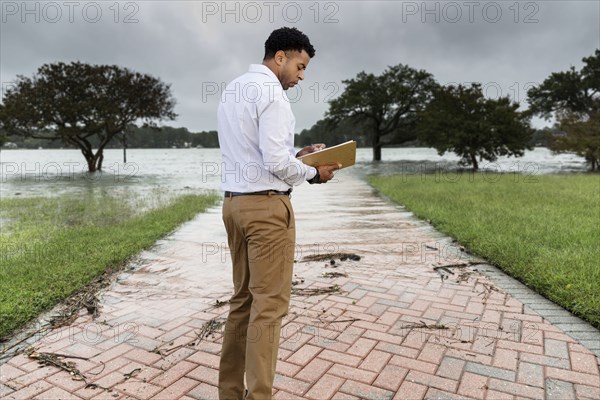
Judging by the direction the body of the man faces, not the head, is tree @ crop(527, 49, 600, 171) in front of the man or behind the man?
in front

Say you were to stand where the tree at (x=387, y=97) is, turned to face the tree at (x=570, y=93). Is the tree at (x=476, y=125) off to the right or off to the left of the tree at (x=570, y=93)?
right

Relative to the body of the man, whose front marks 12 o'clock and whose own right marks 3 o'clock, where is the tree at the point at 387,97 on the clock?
The tree is roughly at 11 o'clock from the man.

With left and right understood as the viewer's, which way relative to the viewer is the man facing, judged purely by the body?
facing away from the viewer and to the right of the viewer

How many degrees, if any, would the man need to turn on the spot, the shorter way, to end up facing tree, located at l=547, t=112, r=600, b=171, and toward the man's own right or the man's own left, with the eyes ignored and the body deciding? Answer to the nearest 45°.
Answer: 0° — they already face it
